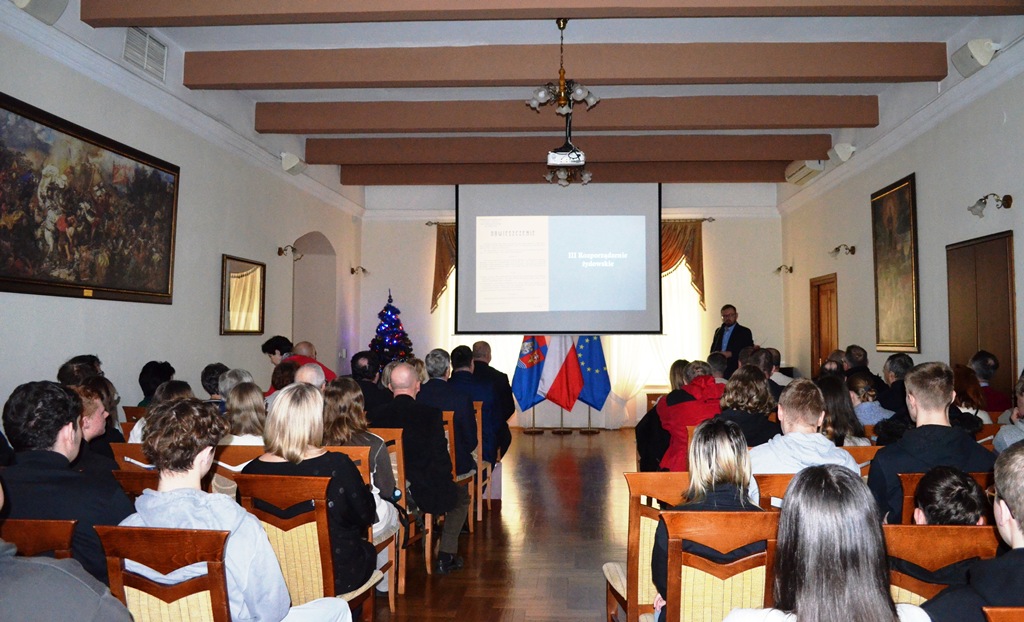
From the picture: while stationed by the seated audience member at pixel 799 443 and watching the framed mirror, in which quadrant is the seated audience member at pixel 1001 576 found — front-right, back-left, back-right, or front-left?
back-left

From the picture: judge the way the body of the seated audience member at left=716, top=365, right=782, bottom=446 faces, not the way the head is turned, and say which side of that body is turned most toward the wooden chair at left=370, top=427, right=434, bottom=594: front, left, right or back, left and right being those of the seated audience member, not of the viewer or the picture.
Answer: left

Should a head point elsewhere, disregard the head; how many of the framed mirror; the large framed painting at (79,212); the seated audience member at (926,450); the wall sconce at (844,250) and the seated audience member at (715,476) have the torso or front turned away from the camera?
2

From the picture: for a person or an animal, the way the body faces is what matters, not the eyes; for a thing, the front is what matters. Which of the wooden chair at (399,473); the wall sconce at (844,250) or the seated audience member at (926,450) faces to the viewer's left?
the wall sconce

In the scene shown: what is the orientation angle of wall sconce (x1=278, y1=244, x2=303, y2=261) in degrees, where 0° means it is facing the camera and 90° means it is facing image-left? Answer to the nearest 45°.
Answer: approximately 270°

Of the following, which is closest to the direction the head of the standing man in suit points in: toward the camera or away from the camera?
toward the camera

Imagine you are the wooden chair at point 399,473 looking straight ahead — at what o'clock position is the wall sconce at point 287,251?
The wall sconce is roughly at 10 o'clock from the wooden chair.

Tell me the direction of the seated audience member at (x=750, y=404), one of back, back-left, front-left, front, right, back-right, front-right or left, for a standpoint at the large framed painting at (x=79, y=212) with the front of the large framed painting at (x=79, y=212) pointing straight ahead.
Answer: front

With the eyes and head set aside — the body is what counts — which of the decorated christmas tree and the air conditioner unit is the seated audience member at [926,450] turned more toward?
the air conditioner unit

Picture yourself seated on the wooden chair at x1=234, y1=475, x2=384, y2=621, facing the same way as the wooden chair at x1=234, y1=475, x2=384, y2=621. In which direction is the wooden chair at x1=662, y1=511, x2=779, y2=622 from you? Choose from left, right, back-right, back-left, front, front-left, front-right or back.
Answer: right

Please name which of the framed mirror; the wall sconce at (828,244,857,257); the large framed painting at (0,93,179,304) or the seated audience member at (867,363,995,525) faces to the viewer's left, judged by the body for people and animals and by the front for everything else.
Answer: the wall sconce

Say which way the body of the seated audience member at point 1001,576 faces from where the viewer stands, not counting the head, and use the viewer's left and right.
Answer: facing away from the viewer and to the left of the viewer

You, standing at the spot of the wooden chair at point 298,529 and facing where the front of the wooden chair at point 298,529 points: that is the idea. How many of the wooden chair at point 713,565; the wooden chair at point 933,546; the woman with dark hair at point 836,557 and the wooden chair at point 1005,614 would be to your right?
4

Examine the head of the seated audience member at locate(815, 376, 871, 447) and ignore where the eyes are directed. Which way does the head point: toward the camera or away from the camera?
away from the camera

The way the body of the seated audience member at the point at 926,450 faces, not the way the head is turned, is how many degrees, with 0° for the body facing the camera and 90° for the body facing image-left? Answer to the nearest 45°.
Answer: approximately 180°

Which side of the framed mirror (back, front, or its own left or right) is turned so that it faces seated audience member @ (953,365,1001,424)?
front

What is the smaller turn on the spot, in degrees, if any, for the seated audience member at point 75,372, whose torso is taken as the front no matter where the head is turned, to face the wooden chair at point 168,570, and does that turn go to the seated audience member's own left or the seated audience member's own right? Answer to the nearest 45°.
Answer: approximately 135° to the seated audience member's own right

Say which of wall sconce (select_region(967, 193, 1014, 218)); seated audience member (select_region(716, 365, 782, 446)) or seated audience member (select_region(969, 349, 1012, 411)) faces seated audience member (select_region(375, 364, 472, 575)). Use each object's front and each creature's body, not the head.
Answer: the wall sconce

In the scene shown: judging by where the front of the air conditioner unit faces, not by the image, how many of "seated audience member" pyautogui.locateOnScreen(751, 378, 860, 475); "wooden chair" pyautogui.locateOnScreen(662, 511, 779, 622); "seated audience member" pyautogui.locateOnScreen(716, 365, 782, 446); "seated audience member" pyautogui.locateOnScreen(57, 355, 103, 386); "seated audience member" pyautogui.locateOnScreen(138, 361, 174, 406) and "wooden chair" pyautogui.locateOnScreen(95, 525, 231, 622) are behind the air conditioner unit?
0

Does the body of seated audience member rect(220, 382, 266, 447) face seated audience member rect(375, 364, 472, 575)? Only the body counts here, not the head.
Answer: no

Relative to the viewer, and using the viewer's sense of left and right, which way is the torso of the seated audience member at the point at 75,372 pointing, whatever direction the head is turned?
facing away from the viewer and to the right of the viewer

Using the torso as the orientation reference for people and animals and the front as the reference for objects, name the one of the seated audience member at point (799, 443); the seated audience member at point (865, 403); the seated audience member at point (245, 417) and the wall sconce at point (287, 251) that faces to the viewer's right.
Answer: the wall sconce
